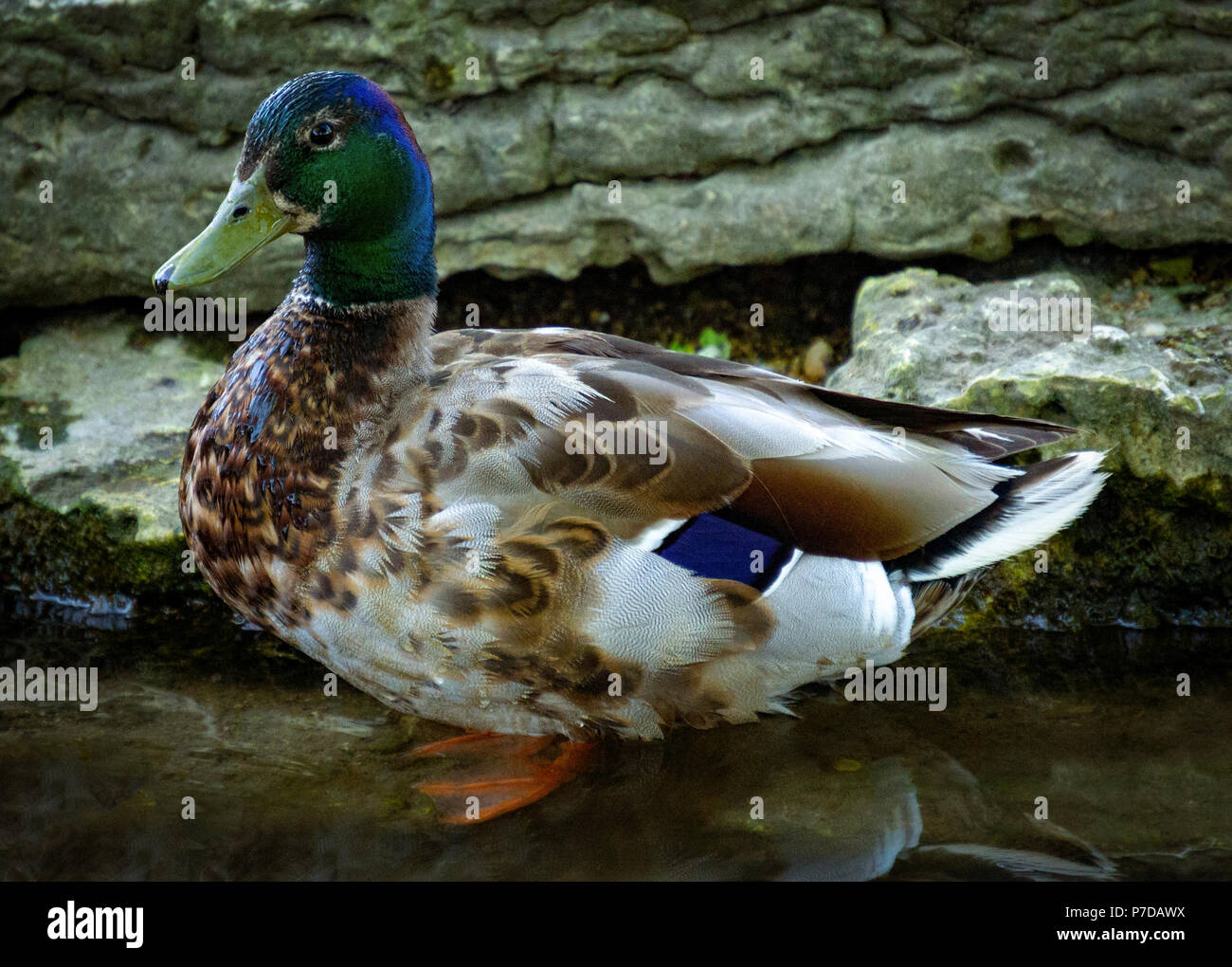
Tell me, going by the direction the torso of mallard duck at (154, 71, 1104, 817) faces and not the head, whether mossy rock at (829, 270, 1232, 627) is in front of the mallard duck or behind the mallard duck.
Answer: behind

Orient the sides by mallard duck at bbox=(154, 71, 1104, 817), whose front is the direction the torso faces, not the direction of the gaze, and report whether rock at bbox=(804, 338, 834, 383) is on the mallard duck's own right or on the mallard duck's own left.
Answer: on the mallard duck's own right

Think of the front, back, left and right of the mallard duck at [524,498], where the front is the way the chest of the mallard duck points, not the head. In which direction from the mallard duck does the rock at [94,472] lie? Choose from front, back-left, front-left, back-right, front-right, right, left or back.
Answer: front-right

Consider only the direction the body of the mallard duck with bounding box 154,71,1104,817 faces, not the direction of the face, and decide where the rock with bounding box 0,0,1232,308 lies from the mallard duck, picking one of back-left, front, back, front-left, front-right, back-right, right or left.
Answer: right

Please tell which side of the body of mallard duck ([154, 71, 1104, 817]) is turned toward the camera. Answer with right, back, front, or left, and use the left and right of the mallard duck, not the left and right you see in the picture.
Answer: left
